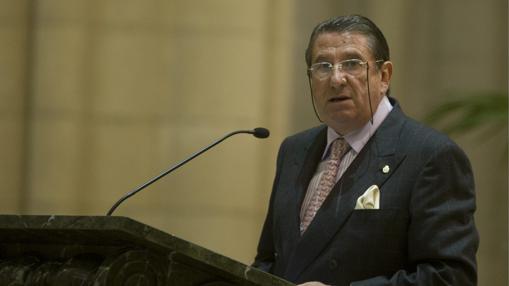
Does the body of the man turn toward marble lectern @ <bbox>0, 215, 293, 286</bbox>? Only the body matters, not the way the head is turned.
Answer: yes

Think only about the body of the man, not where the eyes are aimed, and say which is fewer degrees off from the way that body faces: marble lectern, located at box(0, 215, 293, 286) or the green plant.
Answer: the marble lectern

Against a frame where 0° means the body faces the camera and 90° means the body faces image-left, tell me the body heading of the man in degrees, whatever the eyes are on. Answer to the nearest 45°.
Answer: approximately 45°

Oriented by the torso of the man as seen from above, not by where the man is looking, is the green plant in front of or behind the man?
behind
